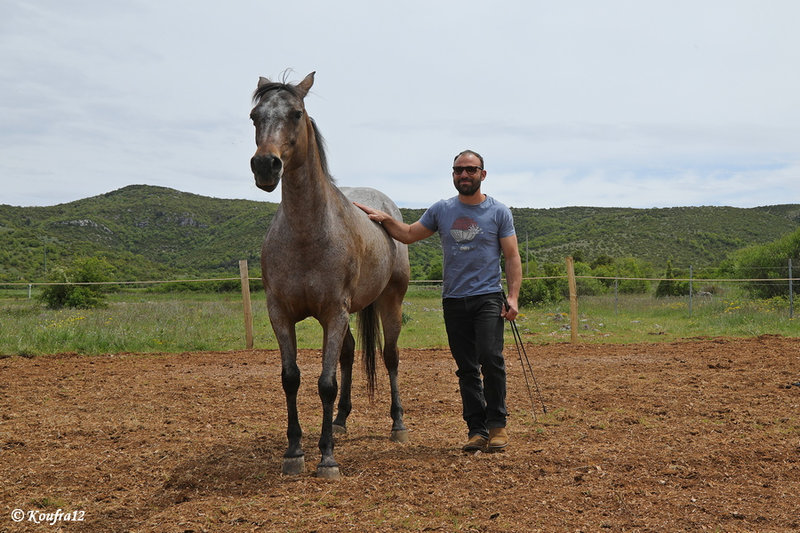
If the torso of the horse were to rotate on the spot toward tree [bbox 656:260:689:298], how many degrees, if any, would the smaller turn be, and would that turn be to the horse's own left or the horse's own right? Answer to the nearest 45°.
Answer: approximately 180°

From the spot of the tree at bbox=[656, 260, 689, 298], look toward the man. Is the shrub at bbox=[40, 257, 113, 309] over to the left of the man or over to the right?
right

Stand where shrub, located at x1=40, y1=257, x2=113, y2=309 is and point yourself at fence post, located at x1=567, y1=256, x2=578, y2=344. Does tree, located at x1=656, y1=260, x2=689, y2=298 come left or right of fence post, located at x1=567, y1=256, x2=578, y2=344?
left

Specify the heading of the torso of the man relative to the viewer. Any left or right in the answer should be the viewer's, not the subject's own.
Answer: facing the viewer

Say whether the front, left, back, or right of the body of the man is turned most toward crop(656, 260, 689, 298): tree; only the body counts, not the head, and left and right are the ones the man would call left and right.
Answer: back

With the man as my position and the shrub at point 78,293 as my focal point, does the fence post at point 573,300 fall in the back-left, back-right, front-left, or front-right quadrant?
front-right

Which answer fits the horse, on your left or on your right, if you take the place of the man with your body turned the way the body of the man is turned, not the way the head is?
on your right

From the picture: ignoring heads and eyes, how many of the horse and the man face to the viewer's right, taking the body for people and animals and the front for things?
0

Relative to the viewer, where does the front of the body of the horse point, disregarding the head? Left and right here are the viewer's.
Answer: facing the viewer and to the left of the viewer

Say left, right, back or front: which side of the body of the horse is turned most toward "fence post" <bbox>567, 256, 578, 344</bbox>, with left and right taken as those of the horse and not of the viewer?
back

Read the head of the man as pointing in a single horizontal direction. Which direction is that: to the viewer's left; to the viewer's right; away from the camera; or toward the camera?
toward the camera
